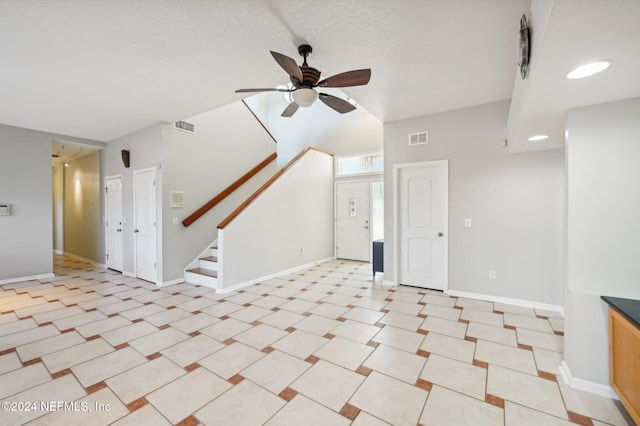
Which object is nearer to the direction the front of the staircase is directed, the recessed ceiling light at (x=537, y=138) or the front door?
the recessed ceiling light

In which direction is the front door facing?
toward the camera

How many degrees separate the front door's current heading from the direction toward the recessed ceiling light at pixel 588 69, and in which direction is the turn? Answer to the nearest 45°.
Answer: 0° — it already faces it

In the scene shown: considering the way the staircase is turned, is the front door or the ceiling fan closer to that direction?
the ceiling fan

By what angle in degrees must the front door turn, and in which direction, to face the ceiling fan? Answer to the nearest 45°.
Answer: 0° — it already faces it

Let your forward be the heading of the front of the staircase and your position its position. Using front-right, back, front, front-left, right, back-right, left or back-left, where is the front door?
back-left

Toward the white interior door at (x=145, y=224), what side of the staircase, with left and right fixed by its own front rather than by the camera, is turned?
right

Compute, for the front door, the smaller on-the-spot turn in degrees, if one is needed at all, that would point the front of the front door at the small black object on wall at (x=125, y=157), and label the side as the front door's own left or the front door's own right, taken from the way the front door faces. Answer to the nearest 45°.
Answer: approximately 45° to the front door's own right

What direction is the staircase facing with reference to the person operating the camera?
facing the viewer and to the left of the viewer

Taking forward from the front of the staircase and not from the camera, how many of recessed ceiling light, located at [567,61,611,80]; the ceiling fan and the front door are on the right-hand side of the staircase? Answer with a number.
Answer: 0

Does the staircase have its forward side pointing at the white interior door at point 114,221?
no

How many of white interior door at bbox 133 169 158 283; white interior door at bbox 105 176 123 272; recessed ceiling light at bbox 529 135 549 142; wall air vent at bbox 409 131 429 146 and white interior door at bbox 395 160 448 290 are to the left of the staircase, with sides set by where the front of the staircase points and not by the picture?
3

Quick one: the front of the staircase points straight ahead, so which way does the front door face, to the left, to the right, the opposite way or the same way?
the same way

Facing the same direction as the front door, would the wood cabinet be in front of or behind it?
in front

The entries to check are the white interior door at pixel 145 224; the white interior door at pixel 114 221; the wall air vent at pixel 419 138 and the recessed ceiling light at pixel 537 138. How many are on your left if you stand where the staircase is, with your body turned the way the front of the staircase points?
2

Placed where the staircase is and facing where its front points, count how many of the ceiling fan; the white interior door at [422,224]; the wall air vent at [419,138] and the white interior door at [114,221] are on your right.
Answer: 1

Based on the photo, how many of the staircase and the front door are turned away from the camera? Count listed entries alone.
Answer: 0

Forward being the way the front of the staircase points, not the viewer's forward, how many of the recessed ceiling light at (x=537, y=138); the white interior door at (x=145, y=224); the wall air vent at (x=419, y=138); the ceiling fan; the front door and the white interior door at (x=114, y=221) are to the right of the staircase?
2

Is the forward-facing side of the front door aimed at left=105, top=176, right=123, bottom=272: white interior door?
no

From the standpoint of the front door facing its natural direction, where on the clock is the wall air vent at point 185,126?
The wall air vent is roughly at 2 o'clock from the front door.
